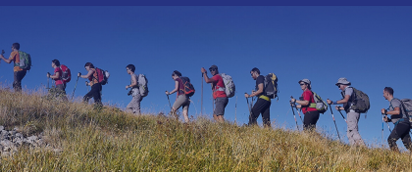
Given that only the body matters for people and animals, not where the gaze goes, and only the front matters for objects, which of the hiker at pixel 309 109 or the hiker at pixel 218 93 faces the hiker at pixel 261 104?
the hiker at pixel 309 109

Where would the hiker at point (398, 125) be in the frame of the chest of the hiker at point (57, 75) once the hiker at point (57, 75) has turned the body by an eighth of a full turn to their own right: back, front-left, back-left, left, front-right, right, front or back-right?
back

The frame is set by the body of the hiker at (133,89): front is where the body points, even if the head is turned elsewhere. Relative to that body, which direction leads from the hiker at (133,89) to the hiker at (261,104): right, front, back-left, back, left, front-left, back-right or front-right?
back-left

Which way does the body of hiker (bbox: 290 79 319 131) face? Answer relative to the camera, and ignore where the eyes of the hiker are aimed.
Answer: to the viewer's left

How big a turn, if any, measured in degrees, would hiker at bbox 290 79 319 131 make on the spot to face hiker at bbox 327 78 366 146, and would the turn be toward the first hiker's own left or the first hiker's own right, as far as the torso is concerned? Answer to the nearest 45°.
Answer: approximately 180°

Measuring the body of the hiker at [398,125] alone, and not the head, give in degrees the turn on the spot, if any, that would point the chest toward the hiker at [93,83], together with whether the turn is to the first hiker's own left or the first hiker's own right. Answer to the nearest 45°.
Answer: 0° — they already face them

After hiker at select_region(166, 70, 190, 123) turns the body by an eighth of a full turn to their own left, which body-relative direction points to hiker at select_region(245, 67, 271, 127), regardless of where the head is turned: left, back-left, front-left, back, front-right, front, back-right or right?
left

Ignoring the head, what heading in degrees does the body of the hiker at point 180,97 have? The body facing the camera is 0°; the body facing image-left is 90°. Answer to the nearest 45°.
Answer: approximately 90°

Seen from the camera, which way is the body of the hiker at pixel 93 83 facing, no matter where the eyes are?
to the viewer's left

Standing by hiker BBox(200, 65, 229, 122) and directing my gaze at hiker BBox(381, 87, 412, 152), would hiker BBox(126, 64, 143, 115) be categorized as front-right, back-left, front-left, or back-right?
back-left

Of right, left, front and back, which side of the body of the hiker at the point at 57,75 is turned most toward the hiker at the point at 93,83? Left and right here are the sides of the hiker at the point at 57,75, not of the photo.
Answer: back

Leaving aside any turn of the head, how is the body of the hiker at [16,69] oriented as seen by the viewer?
to the viewer's left

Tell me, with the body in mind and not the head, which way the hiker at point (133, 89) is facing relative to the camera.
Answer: to the viewer's left

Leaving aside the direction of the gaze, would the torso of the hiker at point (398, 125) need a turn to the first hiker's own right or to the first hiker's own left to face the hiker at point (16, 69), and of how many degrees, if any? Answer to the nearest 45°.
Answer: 0° — they already face them

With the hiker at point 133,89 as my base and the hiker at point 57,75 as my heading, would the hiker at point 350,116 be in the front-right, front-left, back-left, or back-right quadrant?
back-left
